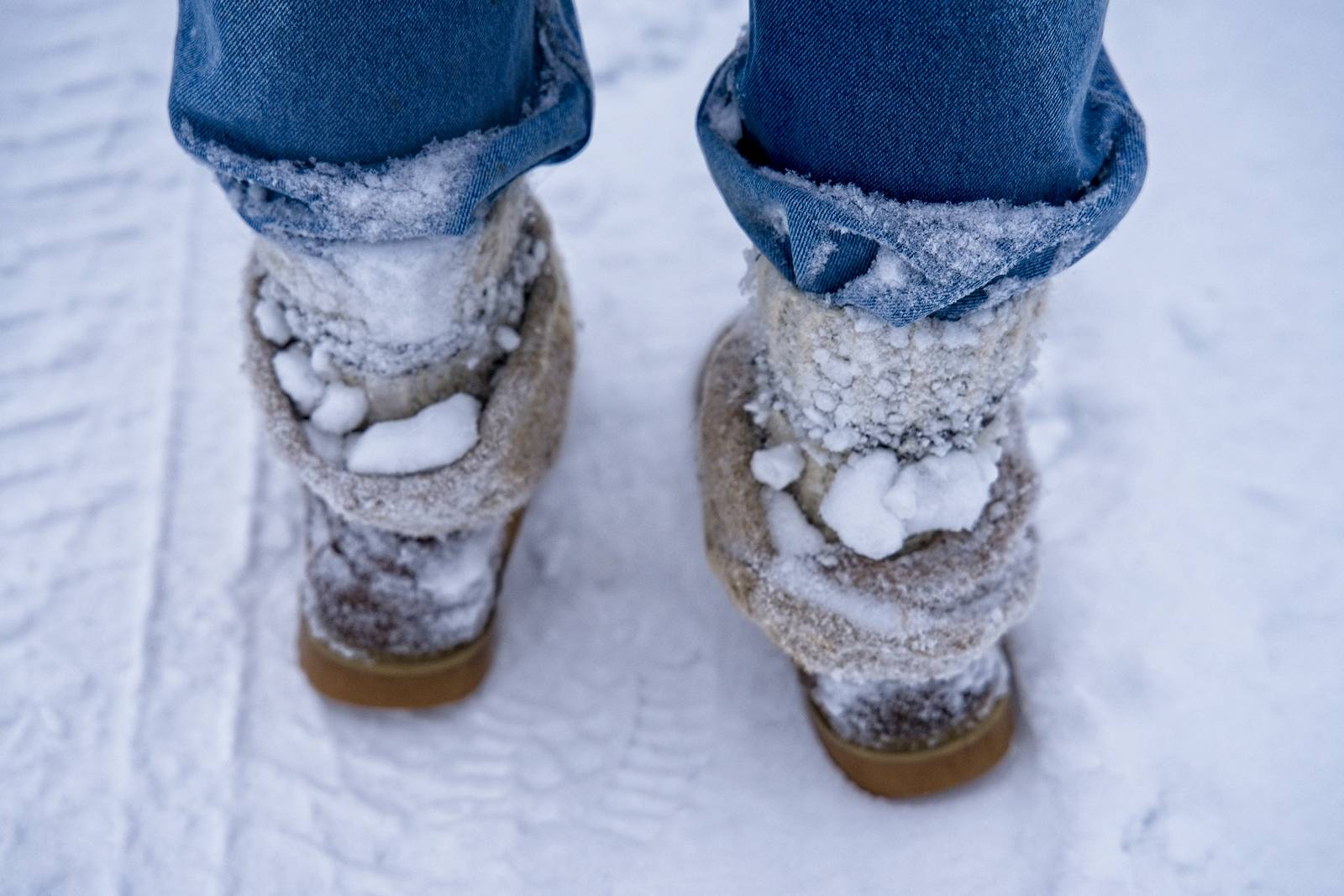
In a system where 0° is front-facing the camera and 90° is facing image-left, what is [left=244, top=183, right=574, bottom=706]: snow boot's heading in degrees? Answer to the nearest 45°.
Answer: approximately 180°
